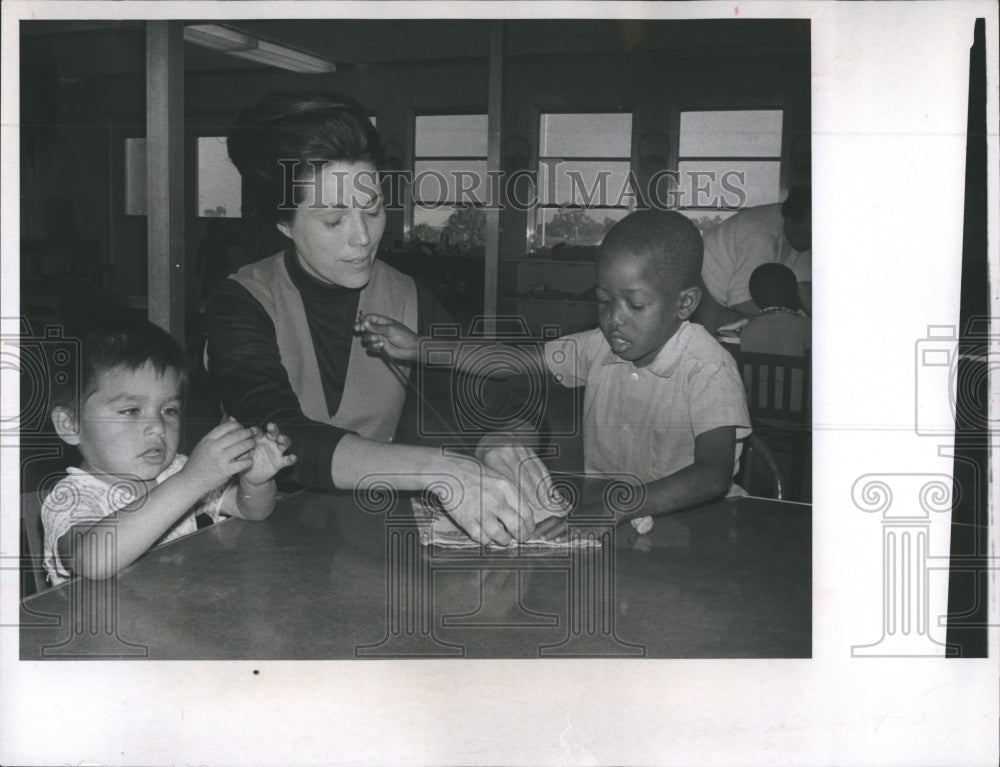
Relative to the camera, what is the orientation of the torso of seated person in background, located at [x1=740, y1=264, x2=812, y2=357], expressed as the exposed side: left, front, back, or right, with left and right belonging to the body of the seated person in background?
back

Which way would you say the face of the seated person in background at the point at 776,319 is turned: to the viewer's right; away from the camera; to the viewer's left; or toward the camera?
away from the camera

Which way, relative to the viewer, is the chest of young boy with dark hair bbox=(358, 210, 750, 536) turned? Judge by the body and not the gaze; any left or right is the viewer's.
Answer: facing the viewer and to the left of the viewer

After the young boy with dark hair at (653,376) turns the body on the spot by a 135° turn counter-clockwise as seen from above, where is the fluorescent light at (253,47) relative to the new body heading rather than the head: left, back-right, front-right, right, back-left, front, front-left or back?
back
